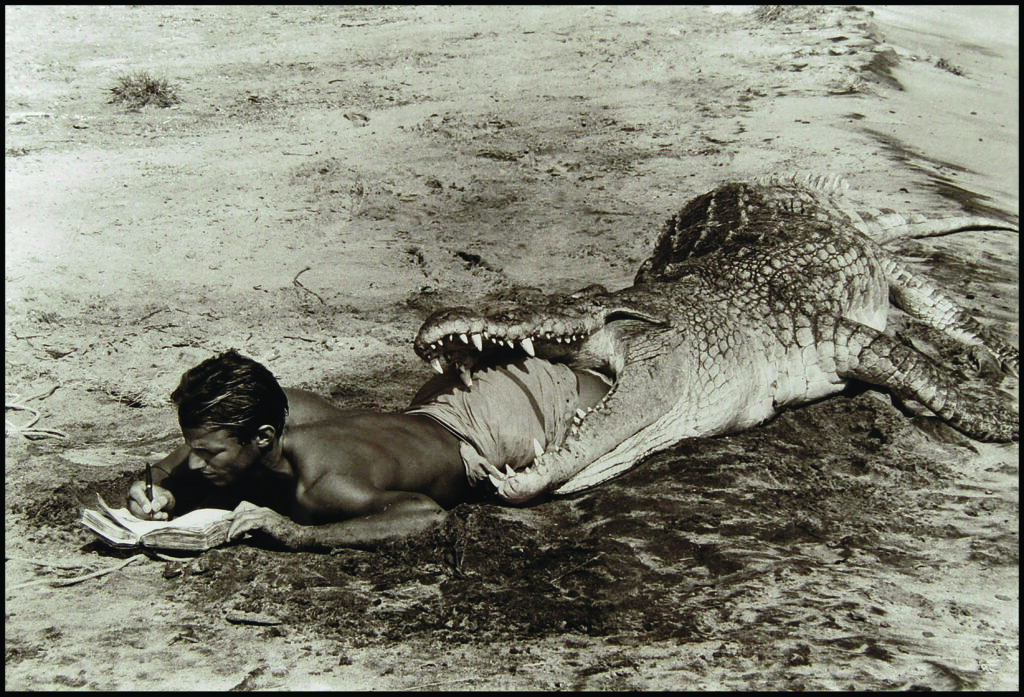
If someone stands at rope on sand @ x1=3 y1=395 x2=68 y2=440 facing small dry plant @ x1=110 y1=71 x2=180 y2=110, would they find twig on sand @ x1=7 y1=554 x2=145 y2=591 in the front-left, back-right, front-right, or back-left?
back-right

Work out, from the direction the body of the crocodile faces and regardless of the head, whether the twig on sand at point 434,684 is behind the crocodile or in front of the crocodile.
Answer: in front

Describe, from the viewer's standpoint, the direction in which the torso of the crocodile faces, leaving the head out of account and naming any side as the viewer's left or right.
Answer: facing the viewer and to the left of the viewer

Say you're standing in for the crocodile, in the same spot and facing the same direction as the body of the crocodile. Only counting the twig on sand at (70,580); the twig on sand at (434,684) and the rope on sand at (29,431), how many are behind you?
0

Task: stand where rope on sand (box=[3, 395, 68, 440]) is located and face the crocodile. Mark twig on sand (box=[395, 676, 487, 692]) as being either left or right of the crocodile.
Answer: right

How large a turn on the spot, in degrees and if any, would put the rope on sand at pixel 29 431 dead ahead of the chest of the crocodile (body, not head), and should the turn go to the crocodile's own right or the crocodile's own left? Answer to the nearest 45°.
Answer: approximately 45° to the crocodile's own right

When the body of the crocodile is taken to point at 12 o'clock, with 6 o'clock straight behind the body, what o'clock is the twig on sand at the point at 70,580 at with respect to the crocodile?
The twig on sand is roughly at 12 o'clock from the crocodile.
